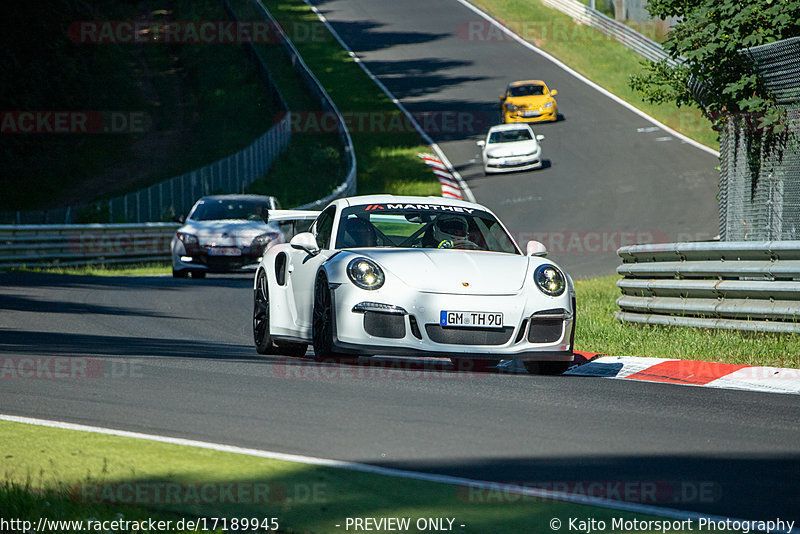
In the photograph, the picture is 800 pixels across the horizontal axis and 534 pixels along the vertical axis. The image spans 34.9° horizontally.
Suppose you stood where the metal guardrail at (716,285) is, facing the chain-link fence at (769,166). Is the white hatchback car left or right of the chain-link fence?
left

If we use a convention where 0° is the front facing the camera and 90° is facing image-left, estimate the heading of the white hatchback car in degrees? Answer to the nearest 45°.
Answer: approximately 0°

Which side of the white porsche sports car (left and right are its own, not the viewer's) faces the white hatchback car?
back

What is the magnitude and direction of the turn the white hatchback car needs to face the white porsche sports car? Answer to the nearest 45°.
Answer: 0° — it already faces it

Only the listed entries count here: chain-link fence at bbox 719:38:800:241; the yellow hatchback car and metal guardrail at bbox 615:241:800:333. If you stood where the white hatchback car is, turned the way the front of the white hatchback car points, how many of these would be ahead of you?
2

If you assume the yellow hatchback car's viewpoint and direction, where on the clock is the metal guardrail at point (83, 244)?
The metal guardrail is roughly at 1 o'clock from the yellow hatchback car.

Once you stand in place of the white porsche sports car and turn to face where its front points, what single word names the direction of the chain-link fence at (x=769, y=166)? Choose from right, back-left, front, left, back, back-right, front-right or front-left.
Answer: back-left

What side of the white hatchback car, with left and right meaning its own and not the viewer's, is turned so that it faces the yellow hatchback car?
back

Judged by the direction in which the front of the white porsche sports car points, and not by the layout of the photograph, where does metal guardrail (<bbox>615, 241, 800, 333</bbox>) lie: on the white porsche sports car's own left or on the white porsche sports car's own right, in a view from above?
on the white porsche sports car's own left

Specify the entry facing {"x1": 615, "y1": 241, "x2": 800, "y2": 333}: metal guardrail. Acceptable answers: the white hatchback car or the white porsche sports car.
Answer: the white hatchback car

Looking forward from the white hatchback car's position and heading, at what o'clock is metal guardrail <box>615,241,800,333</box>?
The metal guardrail is roughly at 12 o'clock from the white hatchback car.

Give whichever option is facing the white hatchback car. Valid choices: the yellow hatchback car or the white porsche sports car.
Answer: the yellow hatchback car
